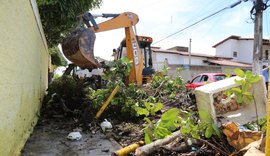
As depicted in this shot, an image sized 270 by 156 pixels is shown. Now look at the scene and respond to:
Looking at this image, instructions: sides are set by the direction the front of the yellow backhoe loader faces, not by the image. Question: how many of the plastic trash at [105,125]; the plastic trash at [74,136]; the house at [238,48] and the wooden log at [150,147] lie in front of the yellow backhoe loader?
1

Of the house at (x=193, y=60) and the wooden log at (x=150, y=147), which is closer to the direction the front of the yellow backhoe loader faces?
the house

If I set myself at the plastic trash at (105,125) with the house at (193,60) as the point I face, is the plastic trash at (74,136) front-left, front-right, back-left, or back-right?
back-left

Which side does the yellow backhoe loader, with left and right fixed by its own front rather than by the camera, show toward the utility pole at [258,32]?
right

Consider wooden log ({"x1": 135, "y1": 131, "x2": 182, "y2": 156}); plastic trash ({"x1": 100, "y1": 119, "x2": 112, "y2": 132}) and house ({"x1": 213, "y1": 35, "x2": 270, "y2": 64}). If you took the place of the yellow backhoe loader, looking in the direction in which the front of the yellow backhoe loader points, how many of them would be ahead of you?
1

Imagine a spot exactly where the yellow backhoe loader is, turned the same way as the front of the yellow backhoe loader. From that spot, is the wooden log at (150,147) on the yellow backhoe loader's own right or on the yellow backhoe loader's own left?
on the yellow backhoe loader's own right

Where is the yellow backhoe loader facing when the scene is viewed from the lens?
facing away from the viewer and to the right of the viewer

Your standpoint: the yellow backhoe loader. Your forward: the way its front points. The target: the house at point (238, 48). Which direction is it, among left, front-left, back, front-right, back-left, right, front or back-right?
front

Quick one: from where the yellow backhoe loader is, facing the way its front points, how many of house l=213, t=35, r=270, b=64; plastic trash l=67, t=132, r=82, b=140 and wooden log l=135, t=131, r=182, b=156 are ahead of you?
1

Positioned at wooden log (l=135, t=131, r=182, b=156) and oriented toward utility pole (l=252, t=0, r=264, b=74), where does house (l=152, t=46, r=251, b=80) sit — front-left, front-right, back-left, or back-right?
front-left

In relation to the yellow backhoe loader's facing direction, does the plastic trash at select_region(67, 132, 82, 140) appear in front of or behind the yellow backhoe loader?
behind

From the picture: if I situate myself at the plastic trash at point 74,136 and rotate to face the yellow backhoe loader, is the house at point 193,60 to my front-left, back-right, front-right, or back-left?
front-right

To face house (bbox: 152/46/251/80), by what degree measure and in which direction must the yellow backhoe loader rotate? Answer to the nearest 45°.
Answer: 0° — it already faces it

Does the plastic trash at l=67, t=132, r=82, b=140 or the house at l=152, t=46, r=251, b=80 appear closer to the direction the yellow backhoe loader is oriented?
the house
